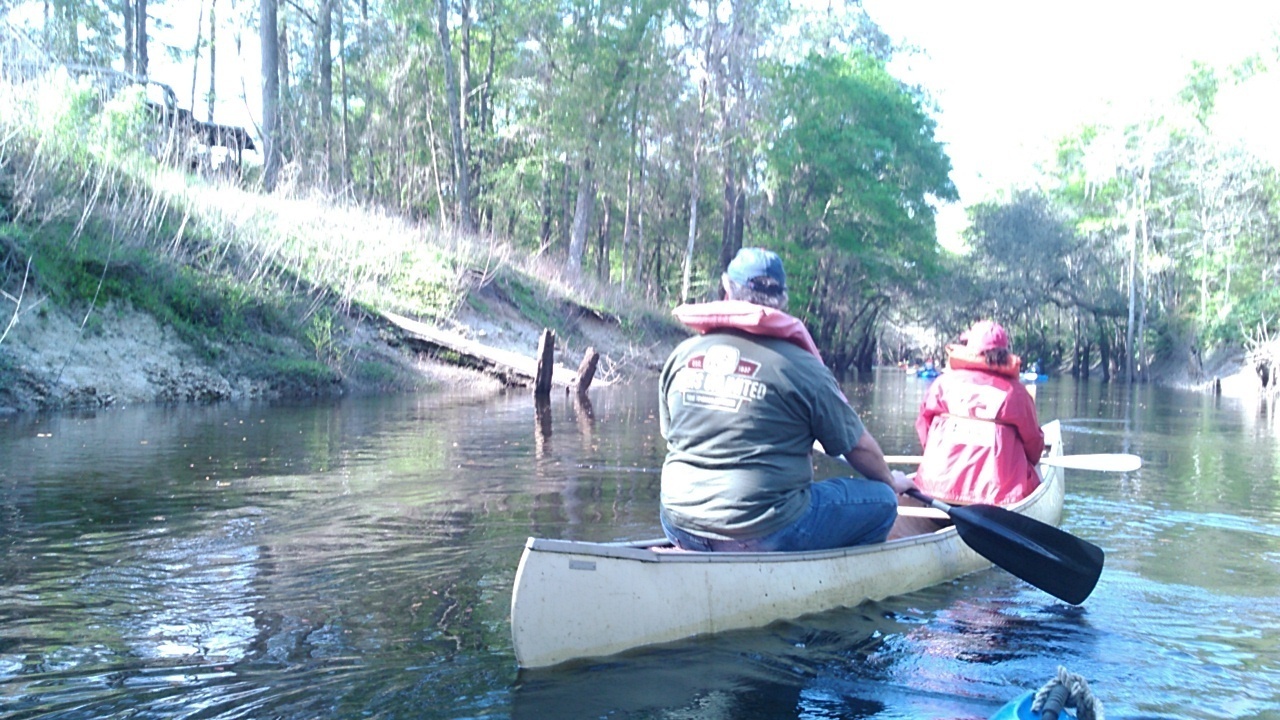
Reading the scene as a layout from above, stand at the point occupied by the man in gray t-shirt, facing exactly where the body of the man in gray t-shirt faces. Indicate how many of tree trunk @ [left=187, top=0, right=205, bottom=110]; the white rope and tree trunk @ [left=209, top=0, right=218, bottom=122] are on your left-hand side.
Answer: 2

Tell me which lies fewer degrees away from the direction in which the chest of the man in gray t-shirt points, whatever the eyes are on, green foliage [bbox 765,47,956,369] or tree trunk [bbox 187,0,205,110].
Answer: the green foliage

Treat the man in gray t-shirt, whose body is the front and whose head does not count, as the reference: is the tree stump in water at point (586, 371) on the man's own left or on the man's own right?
on the man's own left

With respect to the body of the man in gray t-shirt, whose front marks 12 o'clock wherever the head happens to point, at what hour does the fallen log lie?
The fallen log is roughly at 10 o'clock from the man in gray t-shirt.

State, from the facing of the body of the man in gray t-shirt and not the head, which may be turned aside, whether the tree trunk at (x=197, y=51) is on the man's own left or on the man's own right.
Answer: on the man's own left

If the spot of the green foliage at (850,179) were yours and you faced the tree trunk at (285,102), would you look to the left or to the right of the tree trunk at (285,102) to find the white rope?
left

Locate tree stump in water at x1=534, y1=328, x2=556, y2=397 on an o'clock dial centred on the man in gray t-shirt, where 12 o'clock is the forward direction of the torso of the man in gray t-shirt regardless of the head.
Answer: The tree stump in water is roughly at 10 o'clock from the man in gray t-shirt.

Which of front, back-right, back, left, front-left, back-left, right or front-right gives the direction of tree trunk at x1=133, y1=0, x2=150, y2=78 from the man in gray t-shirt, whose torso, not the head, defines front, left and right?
left

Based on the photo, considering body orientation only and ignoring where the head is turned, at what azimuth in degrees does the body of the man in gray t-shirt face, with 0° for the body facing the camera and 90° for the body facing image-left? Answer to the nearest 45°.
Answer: approximately 225°

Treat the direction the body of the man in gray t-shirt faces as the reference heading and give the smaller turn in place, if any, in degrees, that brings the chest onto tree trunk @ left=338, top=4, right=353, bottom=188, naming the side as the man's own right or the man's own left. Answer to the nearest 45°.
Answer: approximately 90° to the man's own left

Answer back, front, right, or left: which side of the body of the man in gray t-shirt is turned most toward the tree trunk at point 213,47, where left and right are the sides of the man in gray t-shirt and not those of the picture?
left

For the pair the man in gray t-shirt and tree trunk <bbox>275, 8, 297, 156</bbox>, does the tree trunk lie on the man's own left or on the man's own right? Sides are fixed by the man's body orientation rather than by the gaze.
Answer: on the man's own left
